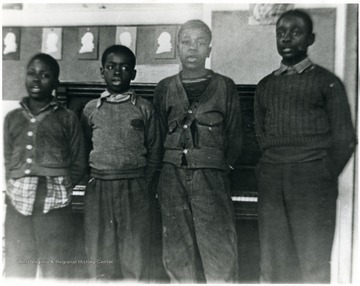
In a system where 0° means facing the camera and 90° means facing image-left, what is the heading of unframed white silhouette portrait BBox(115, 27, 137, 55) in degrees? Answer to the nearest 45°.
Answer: approximately 0°

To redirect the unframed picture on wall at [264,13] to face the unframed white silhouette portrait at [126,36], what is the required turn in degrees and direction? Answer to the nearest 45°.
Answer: approximately 90° to its right
